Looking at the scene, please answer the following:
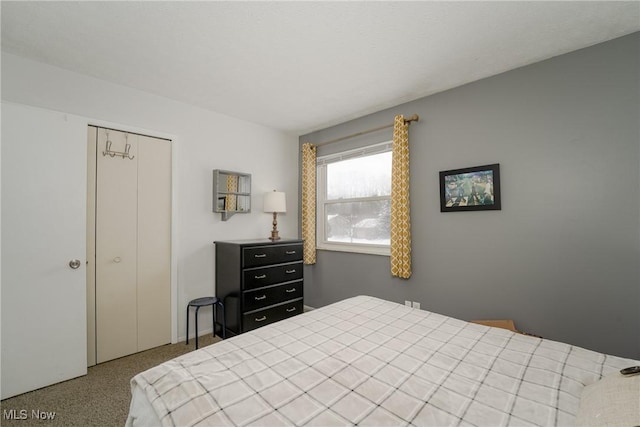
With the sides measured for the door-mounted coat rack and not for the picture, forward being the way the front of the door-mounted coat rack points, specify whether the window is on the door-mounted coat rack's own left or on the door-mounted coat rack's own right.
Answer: on the door-mounted coat rack's own left

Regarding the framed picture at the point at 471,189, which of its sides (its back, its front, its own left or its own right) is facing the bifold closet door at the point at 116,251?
front

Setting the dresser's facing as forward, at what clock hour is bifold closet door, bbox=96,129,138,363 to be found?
The bifold closet door is roughly at 4 o'clock from the dresser.

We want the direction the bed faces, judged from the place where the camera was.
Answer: facing away from the viewer and to the left of the viewer

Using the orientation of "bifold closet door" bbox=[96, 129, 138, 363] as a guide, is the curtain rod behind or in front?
in front

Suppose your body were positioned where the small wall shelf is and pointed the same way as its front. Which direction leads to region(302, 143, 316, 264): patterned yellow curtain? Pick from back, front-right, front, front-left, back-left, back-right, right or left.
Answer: front-left

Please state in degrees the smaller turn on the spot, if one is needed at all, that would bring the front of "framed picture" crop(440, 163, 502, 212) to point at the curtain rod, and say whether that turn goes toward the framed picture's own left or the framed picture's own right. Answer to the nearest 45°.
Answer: approximately 45° to the framed picture's own right

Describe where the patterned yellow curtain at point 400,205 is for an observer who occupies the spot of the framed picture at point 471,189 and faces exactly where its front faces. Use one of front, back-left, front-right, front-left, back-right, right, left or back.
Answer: front-right

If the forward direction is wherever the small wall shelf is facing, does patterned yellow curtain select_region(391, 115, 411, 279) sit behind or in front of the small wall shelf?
in front

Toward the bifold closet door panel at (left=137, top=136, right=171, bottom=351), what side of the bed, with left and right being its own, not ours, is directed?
front

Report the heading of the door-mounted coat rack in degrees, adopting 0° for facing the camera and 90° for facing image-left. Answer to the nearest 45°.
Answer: approximately 0°
